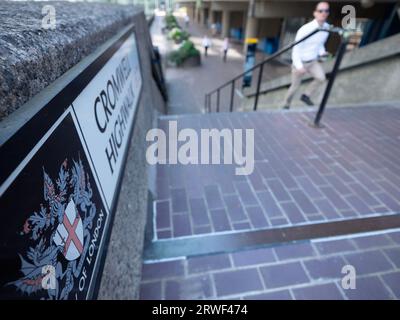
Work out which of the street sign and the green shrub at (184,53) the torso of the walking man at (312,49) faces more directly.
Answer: the street sign

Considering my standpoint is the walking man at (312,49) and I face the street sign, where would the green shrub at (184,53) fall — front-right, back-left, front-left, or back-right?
back-right

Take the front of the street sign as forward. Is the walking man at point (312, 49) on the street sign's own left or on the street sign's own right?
on the street sign's own left

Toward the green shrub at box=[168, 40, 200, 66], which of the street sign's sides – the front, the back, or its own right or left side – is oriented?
left

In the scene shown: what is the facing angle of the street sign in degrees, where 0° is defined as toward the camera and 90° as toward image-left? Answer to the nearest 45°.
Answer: approximately 315°
